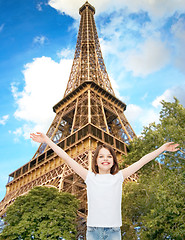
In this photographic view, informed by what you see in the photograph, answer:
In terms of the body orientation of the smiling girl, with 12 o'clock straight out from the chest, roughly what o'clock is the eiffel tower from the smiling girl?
The eiffel tower is roughly at 6 o'clock from the smiling girl.

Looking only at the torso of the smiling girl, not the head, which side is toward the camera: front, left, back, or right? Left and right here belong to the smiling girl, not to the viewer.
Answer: front

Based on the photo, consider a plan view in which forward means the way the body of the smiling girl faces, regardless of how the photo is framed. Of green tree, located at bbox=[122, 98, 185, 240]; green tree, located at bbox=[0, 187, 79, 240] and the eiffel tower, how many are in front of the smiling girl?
0

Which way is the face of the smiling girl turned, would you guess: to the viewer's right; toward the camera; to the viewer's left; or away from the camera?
toward the camera

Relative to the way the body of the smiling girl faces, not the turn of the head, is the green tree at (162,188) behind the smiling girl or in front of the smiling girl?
behind

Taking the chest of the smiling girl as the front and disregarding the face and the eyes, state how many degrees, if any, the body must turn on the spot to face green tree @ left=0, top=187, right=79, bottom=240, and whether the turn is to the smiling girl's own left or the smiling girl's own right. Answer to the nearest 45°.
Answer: approximately 180°
